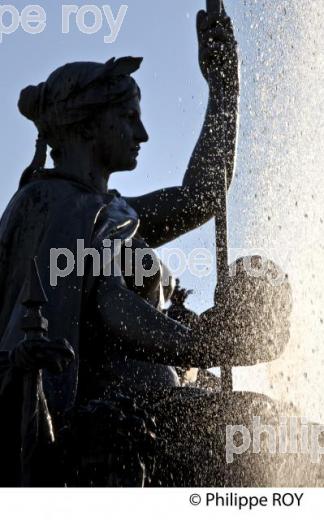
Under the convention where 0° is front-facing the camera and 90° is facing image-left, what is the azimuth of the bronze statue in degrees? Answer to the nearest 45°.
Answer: approximately 270°
